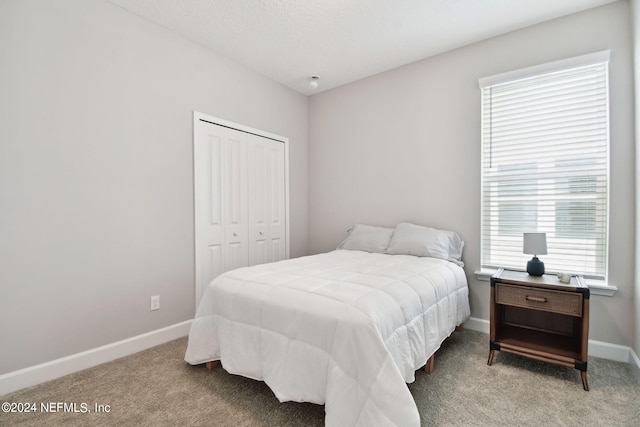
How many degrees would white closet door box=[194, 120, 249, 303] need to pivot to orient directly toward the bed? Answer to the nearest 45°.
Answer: approximately 45° to its right

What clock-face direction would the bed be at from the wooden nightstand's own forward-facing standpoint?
The bed is roughly at 1 o'clock from the wooden nightstand.

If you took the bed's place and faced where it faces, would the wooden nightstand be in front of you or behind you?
behind

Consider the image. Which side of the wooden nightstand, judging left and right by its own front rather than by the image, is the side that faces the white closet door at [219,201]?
right

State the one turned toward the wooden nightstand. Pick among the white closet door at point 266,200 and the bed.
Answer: the white closet door

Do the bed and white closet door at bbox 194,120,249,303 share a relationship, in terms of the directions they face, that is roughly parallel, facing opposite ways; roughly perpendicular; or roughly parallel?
roughly perpendicular

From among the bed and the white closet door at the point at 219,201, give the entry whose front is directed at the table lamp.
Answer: the white closet door

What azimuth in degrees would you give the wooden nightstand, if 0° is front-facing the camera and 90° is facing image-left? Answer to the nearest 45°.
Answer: approximately 0°

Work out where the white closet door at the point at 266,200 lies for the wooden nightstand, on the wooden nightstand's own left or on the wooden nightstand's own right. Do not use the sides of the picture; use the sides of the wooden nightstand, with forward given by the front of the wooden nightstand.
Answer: on the wooden nightstand's own right

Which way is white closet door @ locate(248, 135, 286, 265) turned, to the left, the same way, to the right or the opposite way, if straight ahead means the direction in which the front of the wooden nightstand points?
to the left

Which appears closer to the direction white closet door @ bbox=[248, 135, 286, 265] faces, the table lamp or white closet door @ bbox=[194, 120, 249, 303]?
the table lamp

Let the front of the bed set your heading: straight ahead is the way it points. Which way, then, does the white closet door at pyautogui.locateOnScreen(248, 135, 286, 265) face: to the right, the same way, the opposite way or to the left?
to the left
